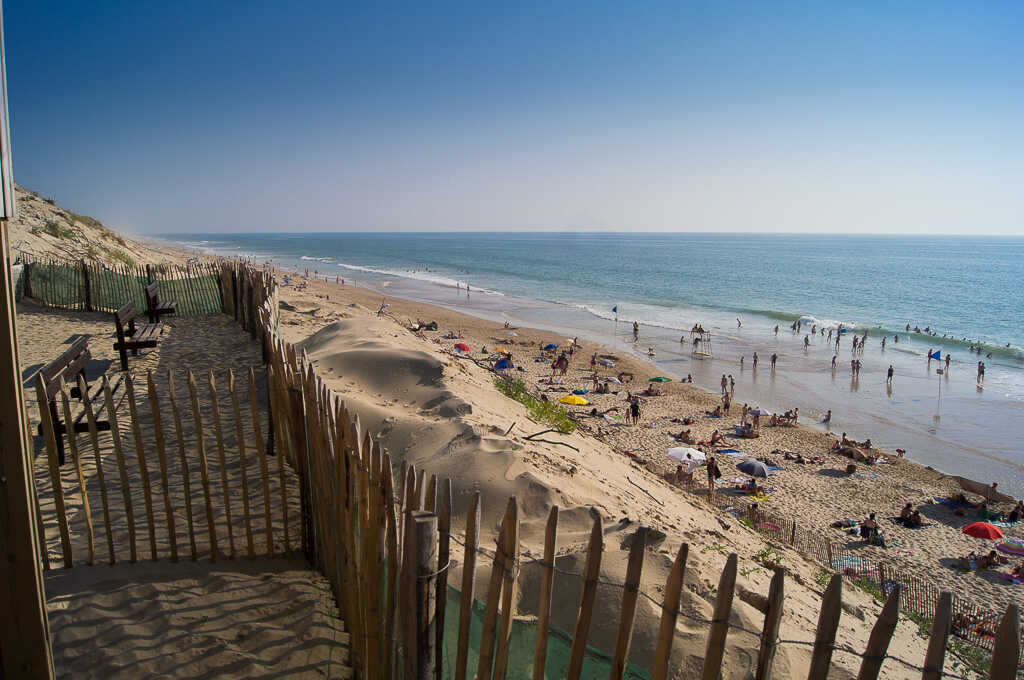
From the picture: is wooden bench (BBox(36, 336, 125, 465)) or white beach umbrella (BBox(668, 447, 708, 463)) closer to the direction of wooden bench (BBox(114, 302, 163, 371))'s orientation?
the white beach umbrella

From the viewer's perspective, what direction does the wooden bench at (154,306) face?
to the viewer's right

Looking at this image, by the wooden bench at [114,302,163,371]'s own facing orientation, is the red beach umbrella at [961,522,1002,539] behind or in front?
in front

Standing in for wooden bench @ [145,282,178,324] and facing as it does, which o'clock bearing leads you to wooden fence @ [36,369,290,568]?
The wooden fence is roughly at 3 o'clock from the wooden bench.

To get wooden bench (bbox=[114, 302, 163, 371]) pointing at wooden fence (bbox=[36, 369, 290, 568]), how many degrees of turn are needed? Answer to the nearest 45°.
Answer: approximately 90° to its right

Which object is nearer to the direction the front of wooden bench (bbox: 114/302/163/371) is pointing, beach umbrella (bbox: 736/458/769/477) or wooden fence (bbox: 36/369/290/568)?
the beach umbrella

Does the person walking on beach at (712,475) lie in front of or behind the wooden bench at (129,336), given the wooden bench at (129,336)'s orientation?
in front

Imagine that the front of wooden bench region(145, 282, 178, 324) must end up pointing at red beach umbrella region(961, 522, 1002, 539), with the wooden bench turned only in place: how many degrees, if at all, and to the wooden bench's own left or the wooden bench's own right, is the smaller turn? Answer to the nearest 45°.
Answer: approximately 45° to the wooden bench's own right

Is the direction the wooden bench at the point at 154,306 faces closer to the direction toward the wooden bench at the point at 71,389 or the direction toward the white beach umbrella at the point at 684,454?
the white beach umbrella

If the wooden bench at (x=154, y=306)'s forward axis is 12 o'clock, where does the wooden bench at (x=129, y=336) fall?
the wooden bench at (x=129, y=336) is roughly at 3 o'clock from the wooden bench at (x=154, y=306).

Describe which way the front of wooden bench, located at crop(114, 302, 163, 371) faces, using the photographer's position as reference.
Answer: facing to the right of the viewer

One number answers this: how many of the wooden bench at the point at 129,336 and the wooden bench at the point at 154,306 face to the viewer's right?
2
